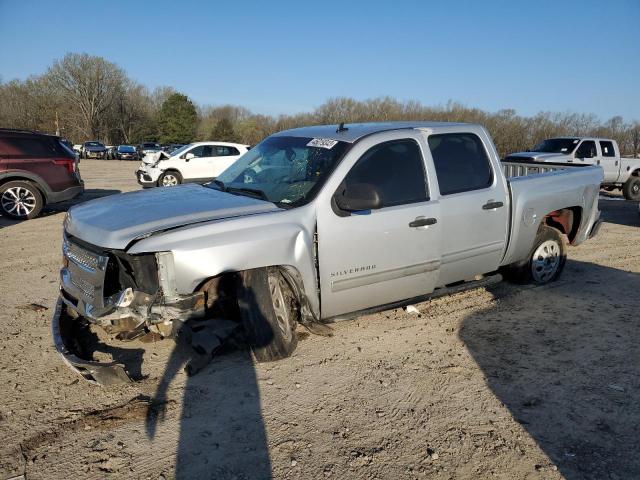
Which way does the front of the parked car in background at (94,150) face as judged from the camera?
facing the viewer

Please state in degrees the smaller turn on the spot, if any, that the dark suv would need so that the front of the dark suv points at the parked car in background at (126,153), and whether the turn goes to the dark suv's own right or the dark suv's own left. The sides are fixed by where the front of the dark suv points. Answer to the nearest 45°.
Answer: approximately 90° to the dark suv's own right

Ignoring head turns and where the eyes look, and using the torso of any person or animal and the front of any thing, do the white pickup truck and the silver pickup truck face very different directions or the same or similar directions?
same or similar directions

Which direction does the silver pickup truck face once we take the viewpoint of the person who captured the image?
facing the viewer and to the left of the viewer

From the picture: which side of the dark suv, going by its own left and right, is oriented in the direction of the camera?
left

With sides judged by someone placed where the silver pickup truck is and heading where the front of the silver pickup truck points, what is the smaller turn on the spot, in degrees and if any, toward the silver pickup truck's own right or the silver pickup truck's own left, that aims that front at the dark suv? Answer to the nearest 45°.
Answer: approximately 90° to the silver pickup truck's own right

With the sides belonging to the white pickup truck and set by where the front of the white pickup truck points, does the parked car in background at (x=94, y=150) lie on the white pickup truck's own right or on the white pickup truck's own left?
on the white pickup truck's own right

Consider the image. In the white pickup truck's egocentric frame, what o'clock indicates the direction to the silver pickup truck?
The silver pickup truck is roughly at 11 o'clock from the white pickup truck.

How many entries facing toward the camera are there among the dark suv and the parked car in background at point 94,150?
1

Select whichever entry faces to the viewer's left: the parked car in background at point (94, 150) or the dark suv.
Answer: the dark suv

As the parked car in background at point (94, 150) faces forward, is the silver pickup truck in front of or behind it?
in front
